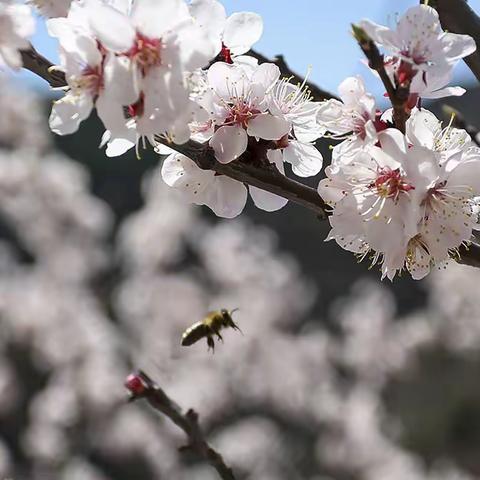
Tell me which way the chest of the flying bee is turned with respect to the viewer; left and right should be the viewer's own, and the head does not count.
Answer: facing to the right of the viewer
